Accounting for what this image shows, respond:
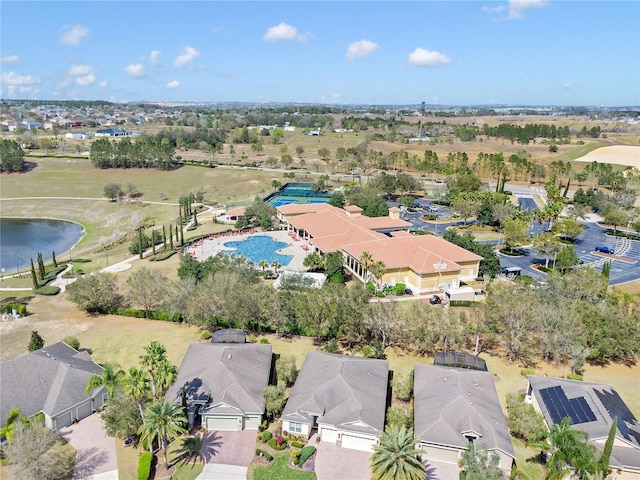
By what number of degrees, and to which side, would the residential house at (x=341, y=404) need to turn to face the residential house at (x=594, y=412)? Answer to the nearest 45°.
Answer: approximately 90° to its left

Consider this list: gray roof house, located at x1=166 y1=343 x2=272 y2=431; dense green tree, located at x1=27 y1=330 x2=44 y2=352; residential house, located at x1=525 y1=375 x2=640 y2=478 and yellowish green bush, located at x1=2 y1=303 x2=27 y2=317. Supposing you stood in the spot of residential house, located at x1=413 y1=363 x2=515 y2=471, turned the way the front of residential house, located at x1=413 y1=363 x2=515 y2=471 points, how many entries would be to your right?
3

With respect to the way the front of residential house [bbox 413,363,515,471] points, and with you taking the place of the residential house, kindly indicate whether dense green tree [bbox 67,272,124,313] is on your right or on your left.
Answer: on your right

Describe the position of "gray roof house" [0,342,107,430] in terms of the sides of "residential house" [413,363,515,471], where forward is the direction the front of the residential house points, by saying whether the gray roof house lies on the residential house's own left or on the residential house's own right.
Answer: on the residential house's own right

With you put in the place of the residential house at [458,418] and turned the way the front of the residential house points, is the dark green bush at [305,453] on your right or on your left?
on your right

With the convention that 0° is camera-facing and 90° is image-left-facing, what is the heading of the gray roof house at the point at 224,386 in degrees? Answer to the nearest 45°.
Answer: approximately 0°

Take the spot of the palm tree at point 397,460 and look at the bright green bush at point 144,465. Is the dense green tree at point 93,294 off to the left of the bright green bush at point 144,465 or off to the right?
right

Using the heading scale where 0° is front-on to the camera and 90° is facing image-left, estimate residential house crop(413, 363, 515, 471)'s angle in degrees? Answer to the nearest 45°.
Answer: approximately 0°

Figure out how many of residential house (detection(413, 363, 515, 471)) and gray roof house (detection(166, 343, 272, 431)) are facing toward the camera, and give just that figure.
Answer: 2
